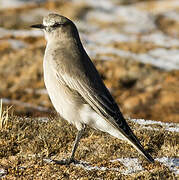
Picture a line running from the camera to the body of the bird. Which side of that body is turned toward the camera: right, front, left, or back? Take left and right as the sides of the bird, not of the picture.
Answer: left
